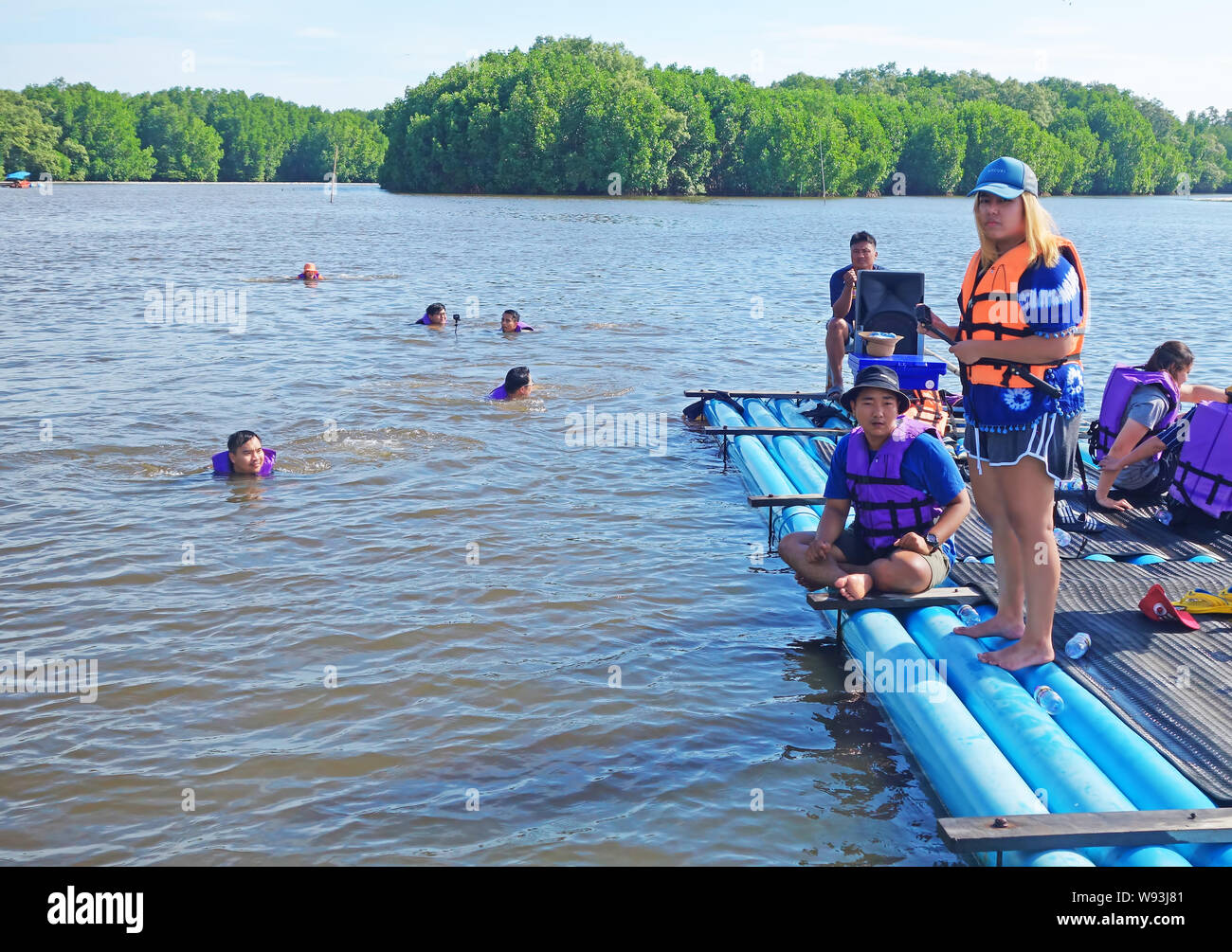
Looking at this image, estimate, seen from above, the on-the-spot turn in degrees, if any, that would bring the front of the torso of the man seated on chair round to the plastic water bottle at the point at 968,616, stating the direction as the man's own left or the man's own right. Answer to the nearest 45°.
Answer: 0° — they already face it

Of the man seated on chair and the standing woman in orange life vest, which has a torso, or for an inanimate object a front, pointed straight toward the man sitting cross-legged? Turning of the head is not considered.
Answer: the man seated on chair

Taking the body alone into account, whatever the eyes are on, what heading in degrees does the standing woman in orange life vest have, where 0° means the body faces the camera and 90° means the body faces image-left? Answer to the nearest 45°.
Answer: approximately 45°
